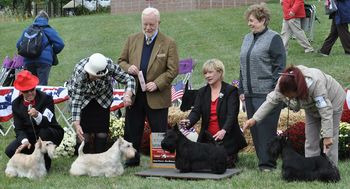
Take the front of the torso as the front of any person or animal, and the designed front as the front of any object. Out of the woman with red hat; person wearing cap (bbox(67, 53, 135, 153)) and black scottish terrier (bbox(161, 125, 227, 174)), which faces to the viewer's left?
the black scottish terrier

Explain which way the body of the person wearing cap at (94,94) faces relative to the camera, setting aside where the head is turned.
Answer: toward the camera

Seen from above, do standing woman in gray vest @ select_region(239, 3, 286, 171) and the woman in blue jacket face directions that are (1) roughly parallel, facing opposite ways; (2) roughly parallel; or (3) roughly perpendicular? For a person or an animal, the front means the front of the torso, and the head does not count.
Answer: roughly parallel, facing opposite ways

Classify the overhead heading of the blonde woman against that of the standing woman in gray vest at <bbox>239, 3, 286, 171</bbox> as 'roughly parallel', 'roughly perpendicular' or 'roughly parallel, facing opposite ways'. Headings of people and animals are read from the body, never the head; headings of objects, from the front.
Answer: roughly parallel

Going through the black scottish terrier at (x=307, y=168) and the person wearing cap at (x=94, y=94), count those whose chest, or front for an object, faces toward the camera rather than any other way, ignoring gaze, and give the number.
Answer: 1

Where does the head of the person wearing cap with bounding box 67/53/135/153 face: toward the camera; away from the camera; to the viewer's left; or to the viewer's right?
toward the camera

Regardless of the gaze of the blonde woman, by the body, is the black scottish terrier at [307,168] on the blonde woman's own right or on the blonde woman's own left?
on the blonde woman's own left

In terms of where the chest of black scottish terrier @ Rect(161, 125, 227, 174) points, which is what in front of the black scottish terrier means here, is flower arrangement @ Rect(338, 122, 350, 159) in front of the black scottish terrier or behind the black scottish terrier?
behind

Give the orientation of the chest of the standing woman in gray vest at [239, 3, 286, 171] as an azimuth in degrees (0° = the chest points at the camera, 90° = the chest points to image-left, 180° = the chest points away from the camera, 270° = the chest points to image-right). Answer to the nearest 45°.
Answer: approximately 45°

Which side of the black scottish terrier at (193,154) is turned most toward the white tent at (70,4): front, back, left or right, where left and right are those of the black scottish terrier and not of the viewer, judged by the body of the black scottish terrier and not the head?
right

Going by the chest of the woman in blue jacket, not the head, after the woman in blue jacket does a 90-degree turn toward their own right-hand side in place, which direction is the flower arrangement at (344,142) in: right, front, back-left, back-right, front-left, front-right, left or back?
front

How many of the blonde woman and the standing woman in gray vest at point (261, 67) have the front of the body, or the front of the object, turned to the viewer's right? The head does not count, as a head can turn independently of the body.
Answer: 0

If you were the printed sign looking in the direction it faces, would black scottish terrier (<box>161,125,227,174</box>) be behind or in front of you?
in front

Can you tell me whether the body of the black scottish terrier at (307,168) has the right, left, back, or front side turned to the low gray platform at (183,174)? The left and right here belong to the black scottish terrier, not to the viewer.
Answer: front

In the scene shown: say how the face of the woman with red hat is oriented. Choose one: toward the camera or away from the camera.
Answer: toward the camera

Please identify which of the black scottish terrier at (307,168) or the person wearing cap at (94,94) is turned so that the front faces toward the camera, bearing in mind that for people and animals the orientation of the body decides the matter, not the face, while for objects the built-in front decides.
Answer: the person wearing cap
